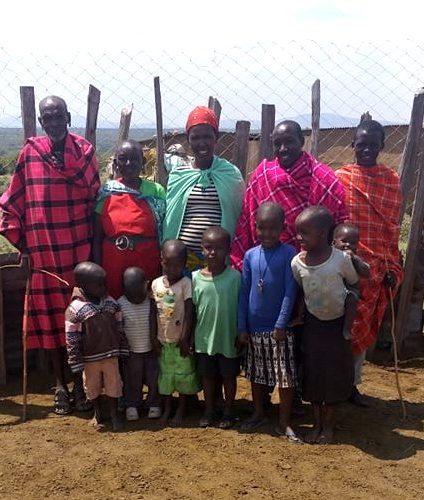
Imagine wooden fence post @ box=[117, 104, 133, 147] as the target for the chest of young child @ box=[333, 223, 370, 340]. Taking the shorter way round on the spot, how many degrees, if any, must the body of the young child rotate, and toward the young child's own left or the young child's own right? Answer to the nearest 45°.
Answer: approximately 90° to the young child's own right

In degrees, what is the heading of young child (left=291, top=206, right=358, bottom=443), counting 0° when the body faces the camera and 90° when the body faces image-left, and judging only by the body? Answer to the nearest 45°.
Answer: approximately 45°

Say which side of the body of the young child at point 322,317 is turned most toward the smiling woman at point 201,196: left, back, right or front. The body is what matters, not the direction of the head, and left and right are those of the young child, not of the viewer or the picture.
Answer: right

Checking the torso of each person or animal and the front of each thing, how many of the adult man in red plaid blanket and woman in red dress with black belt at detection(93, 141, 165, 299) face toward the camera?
2
